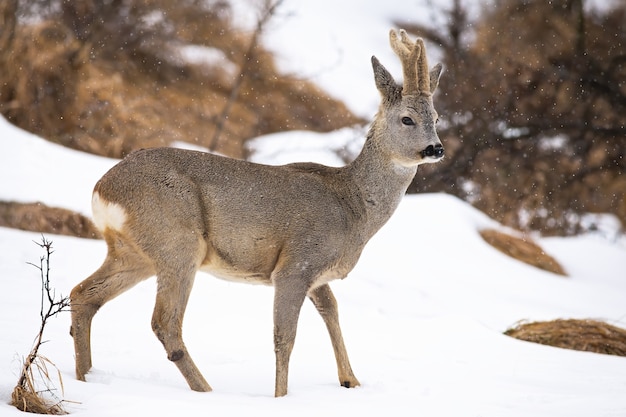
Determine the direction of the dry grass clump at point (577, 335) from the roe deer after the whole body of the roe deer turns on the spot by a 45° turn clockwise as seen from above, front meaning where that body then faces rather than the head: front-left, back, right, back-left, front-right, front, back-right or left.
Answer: left

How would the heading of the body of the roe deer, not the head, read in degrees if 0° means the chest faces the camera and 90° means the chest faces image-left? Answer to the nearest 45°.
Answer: approximately 270°
